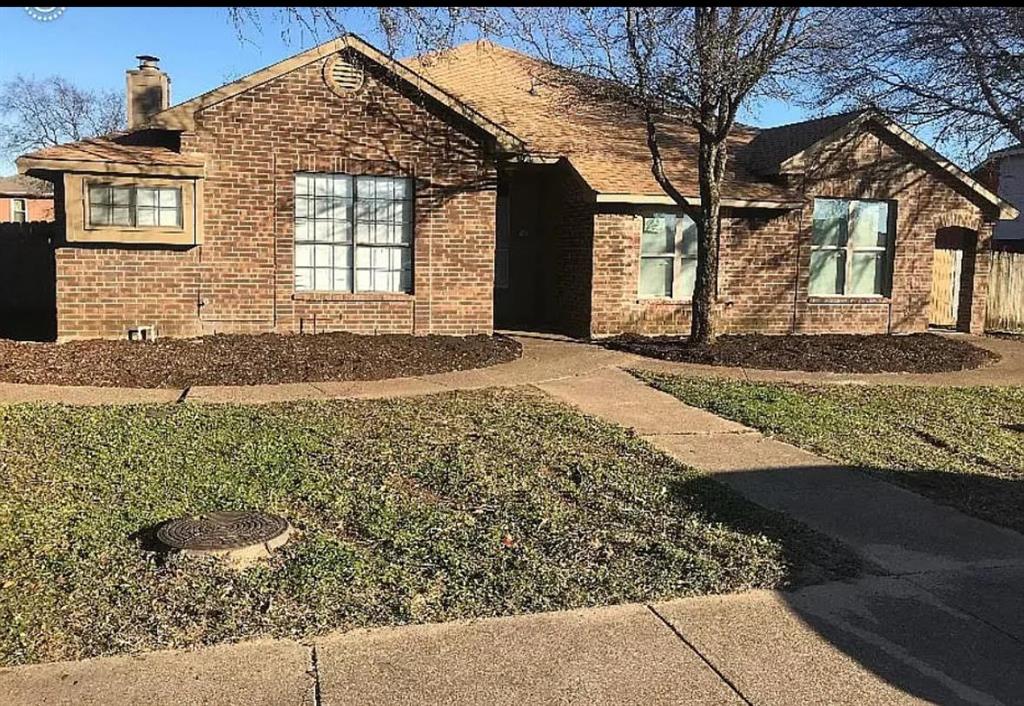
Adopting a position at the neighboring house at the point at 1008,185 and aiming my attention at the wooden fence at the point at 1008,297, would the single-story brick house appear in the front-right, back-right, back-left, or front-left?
front-right

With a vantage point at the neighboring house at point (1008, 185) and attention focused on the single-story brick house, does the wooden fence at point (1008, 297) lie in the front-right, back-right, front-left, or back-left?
front-left

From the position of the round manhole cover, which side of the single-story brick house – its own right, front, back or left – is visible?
front

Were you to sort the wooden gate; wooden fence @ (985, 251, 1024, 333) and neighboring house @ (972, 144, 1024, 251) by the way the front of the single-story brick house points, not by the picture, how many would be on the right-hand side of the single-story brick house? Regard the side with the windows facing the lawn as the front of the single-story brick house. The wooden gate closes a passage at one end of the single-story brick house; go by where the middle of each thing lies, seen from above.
0

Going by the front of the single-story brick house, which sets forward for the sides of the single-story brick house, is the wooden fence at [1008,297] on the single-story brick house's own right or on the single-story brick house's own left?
on the single-story brick house's own left

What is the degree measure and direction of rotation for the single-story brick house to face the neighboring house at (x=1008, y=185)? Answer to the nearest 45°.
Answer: approximately 135° to its left

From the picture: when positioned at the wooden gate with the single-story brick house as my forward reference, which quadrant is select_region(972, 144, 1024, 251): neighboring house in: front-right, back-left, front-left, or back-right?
back-right

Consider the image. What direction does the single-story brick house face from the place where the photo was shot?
facing the viewer
